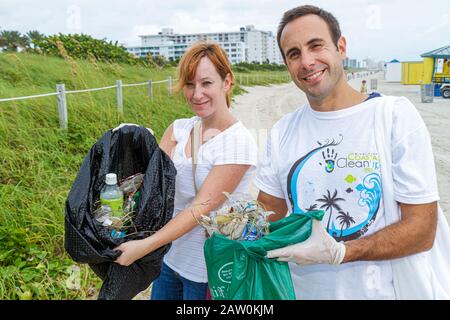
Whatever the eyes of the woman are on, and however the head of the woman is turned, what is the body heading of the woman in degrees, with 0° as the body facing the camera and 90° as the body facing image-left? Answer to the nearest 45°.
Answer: approximately 45°

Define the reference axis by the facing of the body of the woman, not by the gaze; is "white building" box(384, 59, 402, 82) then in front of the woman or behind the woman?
behind

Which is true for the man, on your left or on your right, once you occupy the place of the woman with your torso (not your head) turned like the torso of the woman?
on your left
